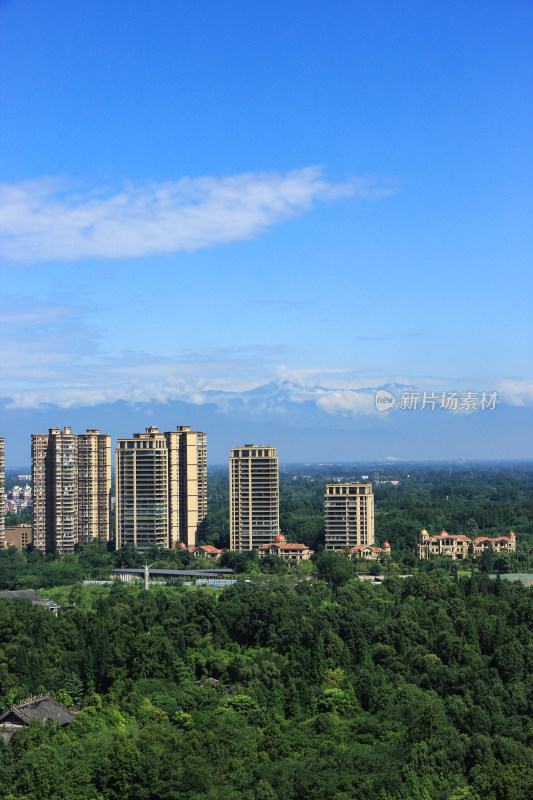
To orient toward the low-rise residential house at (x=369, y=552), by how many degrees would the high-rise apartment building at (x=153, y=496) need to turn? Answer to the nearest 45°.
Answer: approximately 45° to its left

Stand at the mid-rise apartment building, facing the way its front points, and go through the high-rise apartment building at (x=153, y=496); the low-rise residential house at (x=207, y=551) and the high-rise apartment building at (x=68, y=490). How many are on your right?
3

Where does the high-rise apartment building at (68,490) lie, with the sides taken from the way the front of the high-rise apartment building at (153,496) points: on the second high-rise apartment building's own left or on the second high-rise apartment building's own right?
on the second high-rise apartment building's own right

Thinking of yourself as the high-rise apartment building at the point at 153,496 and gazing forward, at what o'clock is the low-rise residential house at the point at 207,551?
The low-rise residential house is roughly at 10 o'clock from the high-rise apartment building.

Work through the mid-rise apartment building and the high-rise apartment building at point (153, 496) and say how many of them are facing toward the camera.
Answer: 2

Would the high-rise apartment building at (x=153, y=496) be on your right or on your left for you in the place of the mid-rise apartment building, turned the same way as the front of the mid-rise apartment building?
on your right

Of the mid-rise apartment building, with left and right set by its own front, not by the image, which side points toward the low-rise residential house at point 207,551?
right

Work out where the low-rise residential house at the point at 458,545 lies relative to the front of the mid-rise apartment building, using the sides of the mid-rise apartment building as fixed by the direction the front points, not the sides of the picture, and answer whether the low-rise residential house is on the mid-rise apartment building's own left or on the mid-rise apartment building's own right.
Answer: on the mid-rise apartment building's own left

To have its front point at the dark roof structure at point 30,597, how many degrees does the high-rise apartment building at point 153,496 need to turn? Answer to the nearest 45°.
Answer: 0° — it already faces it

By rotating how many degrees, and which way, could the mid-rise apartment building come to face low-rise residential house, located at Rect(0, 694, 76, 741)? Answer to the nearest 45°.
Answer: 0° — it already faces it
